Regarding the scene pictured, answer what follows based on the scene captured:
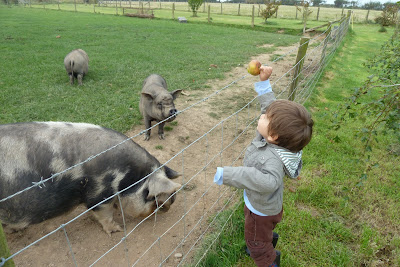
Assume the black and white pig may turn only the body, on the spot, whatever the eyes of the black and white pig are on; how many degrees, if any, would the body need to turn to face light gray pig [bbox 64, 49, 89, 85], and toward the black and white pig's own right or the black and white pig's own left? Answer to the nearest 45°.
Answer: approximately 90° to the black and white pig's own left

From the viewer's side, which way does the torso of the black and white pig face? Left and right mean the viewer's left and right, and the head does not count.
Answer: facing to the right of the viewer

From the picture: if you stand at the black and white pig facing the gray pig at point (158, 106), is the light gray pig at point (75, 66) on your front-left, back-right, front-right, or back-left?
front-left

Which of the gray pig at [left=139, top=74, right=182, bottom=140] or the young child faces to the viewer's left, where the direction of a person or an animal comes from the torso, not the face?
the young child

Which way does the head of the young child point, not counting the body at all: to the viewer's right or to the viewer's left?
to the viewer's left

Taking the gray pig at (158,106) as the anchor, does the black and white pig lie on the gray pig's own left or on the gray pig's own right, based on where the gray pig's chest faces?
on the gray pig's own right

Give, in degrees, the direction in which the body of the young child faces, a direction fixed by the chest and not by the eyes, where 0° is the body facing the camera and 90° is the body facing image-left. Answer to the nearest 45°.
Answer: approximately 90°

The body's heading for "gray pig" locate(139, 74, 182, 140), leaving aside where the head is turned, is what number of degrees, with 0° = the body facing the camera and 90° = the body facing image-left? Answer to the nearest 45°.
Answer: approximately 315°

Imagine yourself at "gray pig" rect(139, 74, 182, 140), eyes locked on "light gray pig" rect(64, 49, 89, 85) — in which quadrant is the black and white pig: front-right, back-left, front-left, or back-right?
back-left

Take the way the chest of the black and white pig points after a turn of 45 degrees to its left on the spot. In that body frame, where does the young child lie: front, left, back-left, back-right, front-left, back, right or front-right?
right

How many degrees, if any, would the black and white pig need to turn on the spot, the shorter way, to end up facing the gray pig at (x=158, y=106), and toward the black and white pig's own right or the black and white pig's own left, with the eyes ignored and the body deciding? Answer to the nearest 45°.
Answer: approximately 45° to the black and white pig's own left
